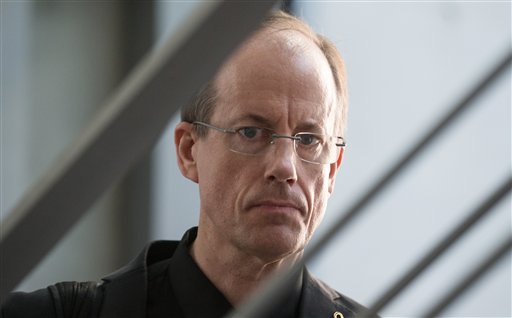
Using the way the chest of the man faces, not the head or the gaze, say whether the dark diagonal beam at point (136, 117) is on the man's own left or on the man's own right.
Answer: on the man's own right

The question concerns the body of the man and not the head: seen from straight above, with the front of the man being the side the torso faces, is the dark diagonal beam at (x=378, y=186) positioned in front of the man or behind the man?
in front

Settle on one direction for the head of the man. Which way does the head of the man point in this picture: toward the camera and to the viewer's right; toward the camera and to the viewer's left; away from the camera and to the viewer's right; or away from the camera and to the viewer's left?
toward the camera and to the viewer's right

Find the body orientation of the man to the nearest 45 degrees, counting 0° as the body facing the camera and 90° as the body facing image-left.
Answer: approximately 315°
